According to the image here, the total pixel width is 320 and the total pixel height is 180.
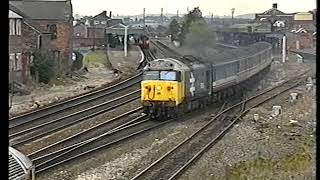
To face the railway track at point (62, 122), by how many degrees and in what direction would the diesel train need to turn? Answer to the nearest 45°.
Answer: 0° — it already faces it

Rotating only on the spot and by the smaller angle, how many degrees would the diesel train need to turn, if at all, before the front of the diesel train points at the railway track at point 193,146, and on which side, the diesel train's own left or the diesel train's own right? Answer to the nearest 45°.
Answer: approximately 45° to the diesel train's own left

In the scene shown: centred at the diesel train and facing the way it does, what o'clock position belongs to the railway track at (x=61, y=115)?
The railway track is roughly at 1 o'clock from the diesel train.

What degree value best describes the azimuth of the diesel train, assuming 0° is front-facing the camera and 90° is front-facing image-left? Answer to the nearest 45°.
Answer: approximately 45°

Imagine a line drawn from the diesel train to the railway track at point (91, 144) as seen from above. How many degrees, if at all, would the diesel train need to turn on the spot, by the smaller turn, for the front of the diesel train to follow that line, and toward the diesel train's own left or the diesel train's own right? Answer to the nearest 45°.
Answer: approximately 45° to the diesel train's own left

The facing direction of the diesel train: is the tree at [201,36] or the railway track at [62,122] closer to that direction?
the railway track

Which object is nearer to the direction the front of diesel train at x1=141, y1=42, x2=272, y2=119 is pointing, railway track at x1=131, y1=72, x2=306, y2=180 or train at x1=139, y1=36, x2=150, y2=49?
the railway track

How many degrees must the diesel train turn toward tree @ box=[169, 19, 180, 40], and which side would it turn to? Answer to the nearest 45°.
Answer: approximately 135° to its right
